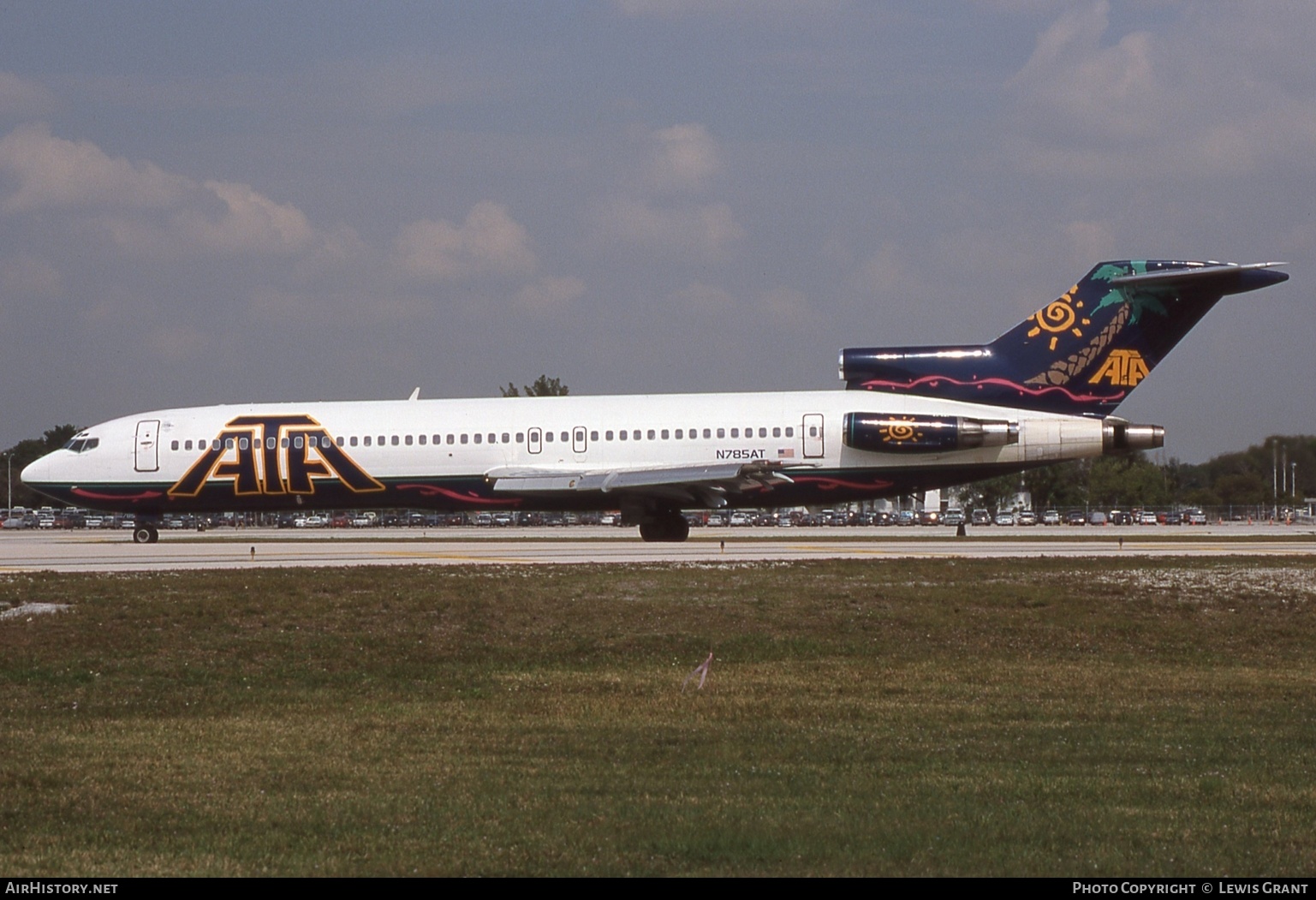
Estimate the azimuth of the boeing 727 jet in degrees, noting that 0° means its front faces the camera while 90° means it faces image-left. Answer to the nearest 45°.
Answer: approximately 90°
